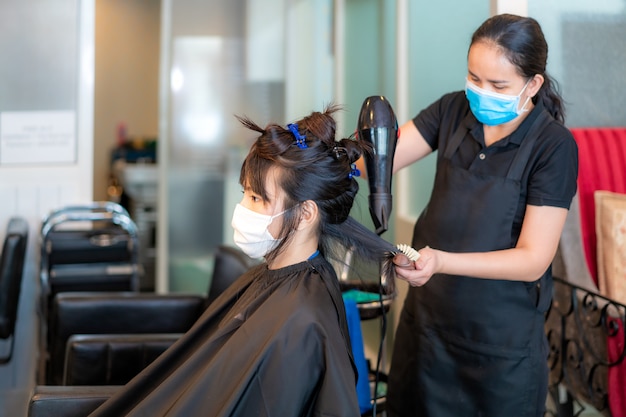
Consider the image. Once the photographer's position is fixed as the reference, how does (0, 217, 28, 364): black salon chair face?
facing to the left of the viewer

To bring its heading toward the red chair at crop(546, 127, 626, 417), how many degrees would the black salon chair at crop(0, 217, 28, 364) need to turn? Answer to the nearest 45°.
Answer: approximately 135° to its left

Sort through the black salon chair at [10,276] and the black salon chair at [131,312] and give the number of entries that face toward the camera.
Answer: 0

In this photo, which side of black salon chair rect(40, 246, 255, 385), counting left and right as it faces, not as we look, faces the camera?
left

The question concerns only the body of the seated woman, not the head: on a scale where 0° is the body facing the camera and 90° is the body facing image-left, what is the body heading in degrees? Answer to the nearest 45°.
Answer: approximately 90°

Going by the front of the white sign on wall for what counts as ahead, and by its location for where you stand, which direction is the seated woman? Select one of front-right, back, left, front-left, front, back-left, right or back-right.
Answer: front

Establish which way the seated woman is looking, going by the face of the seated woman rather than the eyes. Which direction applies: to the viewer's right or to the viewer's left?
to the viewer's left
